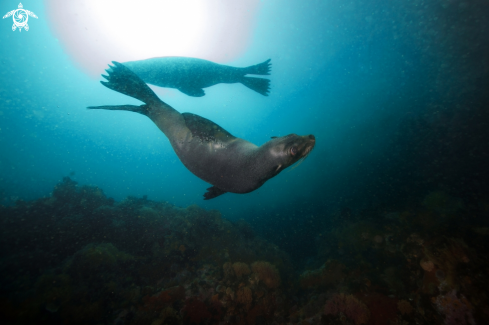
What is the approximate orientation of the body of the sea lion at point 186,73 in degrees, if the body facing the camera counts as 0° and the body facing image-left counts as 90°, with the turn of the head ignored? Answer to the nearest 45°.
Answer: approximately 90°
